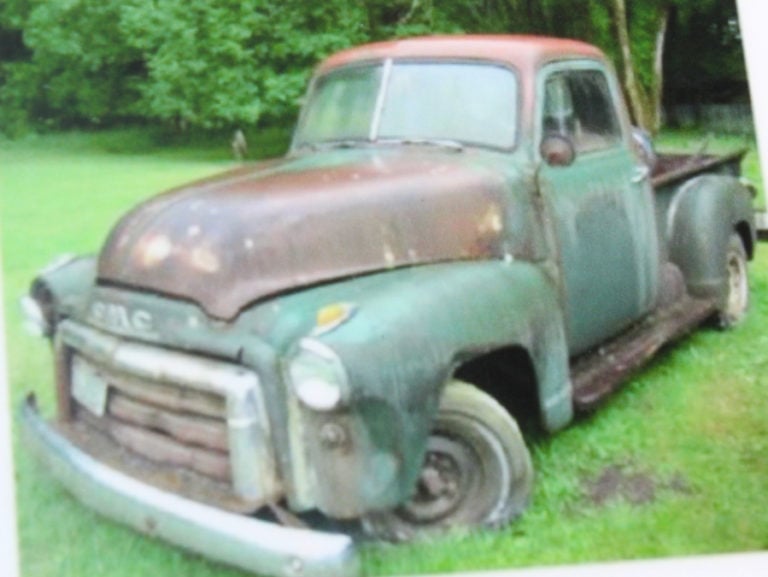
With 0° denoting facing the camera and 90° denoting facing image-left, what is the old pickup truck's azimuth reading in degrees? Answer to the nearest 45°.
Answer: approximately 45°
